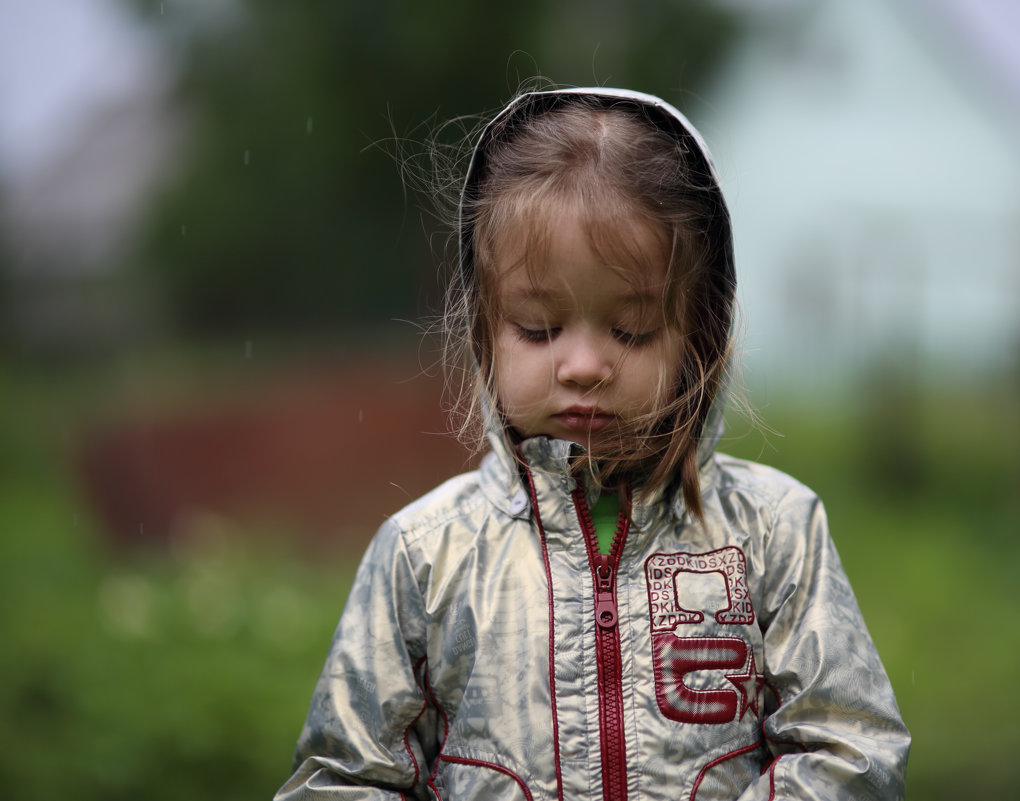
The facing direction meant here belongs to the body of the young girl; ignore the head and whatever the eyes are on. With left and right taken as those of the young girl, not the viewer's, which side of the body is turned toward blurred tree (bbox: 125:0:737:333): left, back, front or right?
back

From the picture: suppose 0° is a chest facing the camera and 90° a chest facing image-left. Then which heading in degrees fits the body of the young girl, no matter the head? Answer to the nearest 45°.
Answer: approximately 0°
